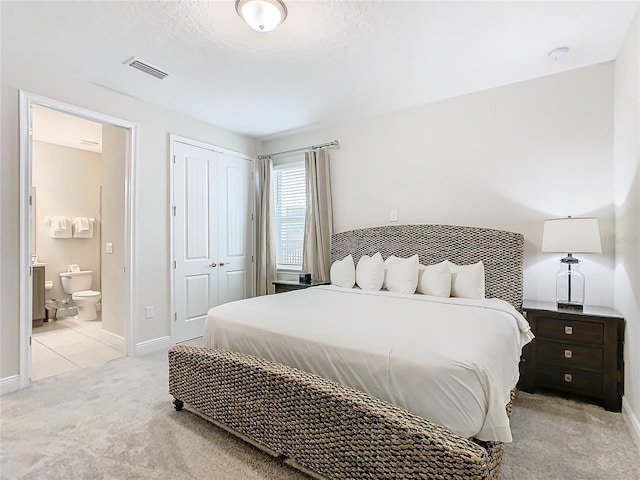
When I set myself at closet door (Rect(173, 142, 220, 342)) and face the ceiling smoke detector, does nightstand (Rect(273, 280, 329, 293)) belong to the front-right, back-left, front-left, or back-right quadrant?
front-left

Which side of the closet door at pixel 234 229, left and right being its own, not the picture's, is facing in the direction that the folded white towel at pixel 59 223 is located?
back

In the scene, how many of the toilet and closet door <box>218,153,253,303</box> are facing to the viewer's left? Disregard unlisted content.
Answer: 0

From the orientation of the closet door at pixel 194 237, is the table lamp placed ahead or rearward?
ahead

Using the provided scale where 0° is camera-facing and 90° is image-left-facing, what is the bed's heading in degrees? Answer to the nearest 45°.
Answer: approximately 45°

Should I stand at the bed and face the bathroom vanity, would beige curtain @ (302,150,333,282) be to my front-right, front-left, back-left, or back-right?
front-right

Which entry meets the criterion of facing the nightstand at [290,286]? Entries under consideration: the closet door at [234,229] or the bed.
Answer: the closet door

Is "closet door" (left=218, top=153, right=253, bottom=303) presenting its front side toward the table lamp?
yes

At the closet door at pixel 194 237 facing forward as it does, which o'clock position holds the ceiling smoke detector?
The ceiling smoke detector is roughly at 12 o'clock from the closet door.

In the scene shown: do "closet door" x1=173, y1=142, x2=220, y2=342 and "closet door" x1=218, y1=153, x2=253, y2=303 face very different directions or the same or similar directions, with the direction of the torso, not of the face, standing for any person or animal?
same or similar directions

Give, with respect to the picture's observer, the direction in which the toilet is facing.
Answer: facing the viewer and to the right of the viewer

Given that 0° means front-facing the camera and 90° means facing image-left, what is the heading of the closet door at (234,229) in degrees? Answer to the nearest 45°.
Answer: approximately 315°

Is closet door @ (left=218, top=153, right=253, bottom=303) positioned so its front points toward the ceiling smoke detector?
yes

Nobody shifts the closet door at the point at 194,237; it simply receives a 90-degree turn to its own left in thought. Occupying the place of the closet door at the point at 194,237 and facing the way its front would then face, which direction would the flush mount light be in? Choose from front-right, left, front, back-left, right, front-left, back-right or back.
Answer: back-right

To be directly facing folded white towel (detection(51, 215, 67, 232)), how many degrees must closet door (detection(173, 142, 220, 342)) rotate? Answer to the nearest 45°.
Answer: approximately 180°

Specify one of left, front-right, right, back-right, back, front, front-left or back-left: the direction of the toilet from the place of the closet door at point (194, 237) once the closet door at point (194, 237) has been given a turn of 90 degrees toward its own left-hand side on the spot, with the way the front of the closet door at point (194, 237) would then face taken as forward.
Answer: left

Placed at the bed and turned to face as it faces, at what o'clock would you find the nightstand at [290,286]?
The nightstand is roughly at 4 o'clock from the bed.

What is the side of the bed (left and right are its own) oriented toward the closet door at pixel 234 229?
right
